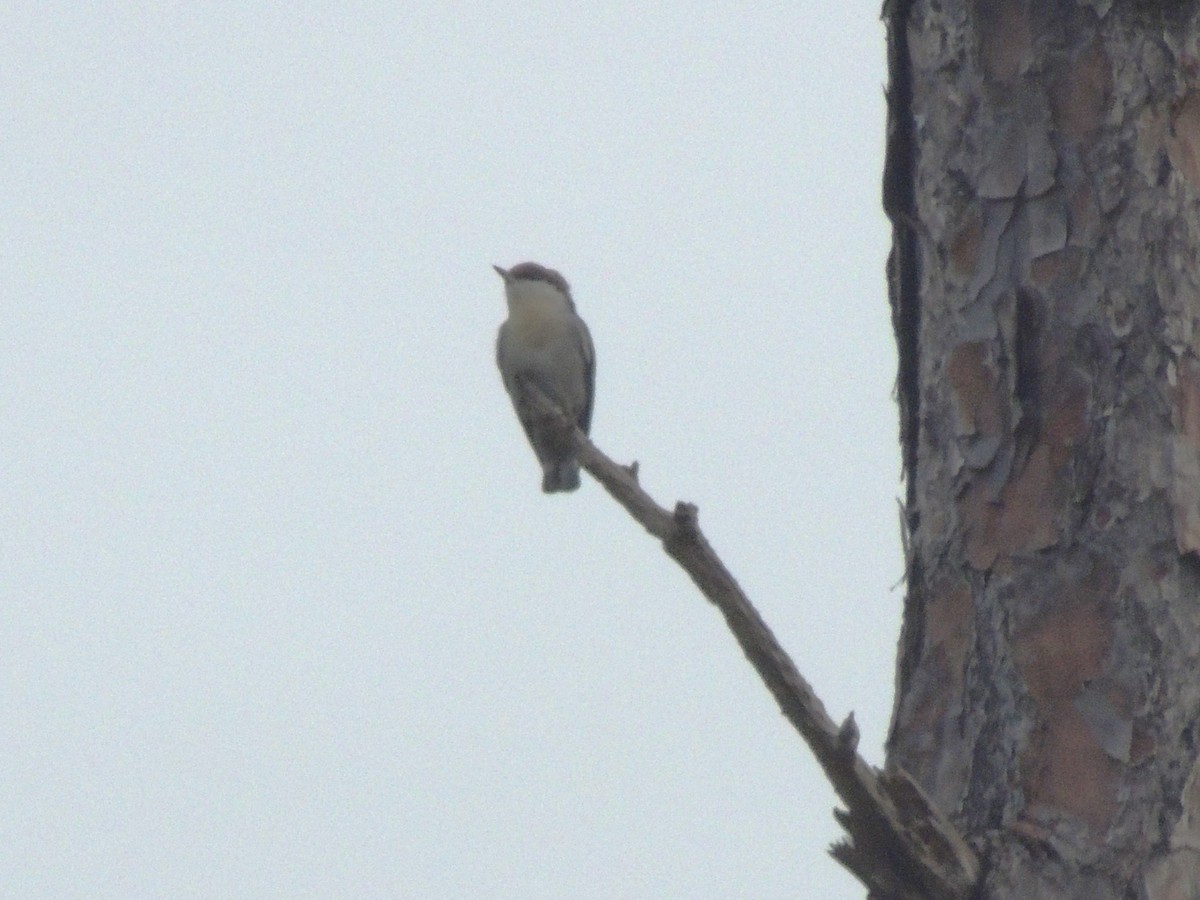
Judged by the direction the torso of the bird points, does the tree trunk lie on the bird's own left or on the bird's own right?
on the bird's own left

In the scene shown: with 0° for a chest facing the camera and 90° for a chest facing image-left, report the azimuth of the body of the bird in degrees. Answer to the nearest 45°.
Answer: approximately 45°
